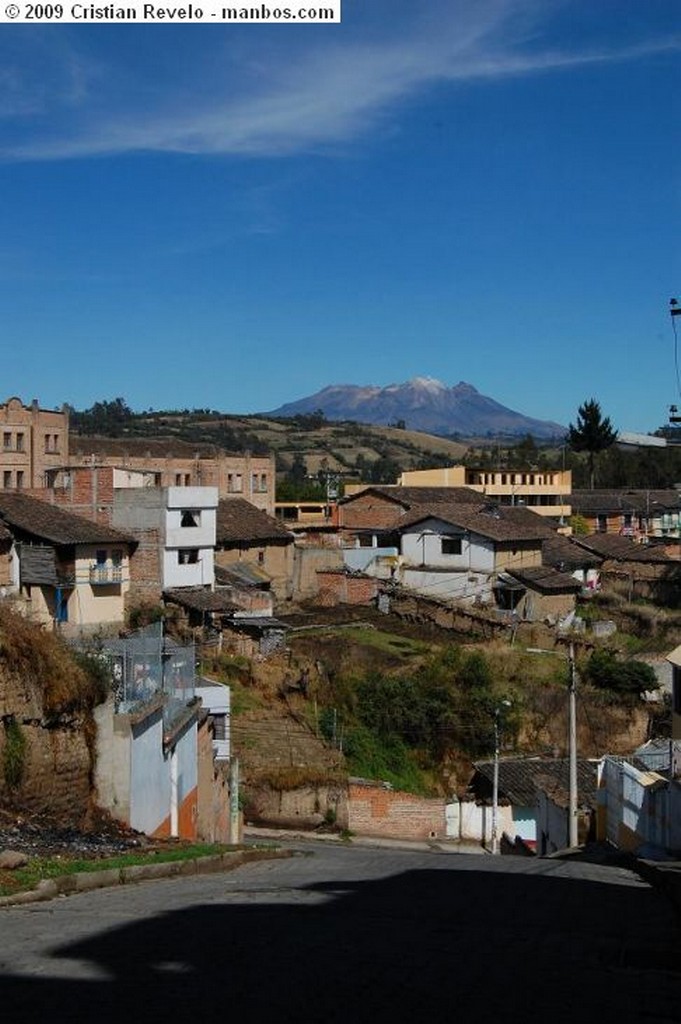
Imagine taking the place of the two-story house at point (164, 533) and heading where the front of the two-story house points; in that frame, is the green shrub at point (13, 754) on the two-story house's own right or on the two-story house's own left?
on the two-story house's own right

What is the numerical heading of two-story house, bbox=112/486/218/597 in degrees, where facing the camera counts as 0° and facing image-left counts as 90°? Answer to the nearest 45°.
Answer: approximately 315°

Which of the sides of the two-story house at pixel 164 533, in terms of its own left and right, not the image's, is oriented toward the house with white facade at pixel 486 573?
left

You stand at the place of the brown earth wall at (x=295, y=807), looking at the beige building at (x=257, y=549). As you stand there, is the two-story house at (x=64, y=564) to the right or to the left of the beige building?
left

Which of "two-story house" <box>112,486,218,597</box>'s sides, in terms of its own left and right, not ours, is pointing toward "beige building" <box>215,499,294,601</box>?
left

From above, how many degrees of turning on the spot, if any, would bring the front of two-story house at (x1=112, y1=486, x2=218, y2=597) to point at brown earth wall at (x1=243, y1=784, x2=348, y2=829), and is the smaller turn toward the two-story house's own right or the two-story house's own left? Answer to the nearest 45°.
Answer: approximately 45° to the two-story house's own right

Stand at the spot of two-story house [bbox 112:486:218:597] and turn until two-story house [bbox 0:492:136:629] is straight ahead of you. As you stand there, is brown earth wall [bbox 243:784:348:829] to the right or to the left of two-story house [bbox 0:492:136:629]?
left

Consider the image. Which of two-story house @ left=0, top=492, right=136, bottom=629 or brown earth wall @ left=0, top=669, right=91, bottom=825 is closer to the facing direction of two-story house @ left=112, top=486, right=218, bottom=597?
the brown earth wall

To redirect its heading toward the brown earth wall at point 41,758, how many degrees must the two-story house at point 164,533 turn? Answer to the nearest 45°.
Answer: approximately 45° to its right

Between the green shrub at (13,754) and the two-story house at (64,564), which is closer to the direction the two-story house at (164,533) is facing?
the green shrub
